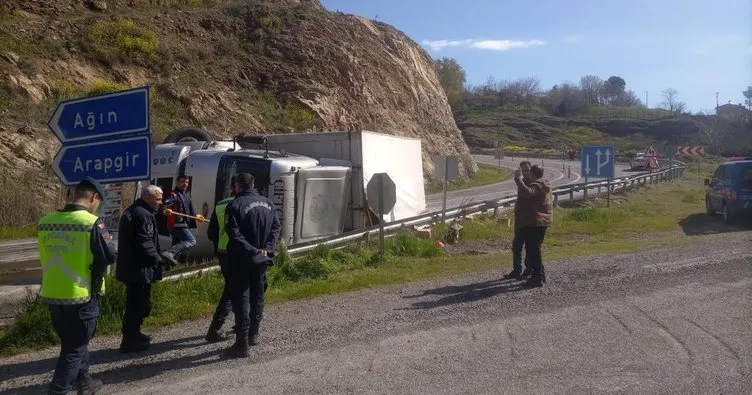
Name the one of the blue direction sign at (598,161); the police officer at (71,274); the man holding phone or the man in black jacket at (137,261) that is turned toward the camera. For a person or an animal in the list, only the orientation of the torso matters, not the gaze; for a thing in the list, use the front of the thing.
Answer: the blue direction sign

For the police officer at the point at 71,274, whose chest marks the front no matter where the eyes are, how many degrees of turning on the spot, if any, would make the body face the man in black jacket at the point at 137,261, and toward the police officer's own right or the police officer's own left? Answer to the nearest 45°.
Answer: approximately 45° to the police officer's own left

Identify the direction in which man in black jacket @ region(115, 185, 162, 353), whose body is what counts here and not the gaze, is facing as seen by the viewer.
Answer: to the viewer's right

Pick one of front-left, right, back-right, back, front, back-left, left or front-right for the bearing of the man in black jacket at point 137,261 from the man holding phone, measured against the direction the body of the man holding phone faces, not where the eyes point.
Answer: front-left

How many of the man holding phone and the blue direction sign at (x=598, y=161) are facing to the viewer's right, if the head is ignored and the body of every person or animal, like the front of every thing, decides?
0

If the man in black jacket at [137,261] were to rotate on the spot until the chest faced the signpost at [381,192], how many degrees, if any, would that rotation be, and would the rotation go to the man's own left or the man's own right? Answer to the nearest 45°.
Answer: approximately 45° to the man's own left

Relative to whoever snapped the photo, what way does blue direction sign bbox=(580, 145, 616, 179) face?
facing the viewer

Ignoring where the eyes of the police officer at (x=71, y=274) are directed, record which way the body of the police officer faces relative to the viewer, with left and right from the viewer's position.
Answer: facing away from the viewer and to the right of the viewer

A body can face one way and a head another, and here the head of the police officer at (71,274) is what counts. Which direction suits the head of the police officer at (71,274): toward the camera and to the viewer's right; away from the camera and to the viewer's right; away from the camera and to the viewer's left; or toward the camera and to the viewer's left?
away from the camera and to the viewer's right

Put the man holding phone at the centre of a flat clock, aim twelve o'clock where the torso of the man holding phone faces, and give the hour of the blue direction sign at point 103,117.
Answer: The blue direction sign is roughly at 11 o'clock from the man holding phone.

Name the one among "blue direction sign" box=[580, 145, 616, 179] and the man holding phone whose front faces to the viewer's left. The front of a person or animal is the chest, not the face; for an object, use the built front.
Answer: the man holding phone

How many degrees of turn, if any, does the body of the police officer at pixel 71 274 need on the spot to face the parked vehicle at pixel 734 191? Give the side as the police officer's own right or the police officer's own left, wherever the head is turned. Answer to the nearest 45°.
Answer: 0° — they already face it

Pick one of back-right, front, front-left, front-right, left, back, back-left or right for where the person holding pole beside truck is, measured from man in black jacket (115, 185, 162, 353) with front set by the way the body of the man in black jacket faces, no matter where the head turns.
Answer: left

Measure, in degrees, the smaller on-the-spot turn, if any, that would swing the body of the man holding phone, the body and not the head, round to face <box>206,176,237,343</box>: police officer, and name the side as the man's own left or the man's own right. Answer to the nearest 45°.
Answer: approximately 45° to the man's own left

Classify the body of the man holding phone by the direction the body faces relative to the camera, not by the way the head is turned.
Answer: to the viewer's left
